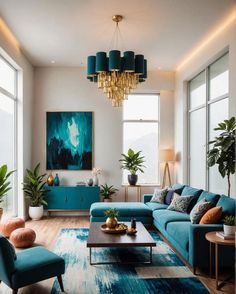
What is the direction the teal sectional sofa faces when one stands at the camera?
facing to the left of the viewer

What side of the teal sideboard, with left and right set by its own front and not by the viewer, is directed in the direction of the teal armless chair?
front

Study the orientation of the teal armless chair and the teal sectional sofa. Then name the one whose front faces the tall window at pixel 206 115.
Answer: the teal armless chair

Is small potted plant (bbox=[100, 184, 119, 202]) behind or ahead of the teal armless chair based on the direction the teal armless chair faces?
ahead

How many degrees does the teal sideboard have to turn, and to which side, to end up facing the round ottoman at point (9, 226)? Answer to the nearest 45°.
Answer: approximately 45° to its right

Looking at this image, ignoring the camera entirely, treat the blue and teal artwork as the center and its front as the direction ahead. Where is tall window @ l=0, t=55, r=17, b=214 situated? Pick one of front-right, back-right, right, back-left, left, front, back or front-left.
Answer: front-right

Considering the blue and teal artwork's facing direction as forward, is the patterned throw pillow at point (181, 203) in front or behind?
in front

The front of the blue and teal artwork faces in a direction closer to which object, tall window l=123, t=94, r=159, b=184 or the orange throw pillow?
the orange throw pillow

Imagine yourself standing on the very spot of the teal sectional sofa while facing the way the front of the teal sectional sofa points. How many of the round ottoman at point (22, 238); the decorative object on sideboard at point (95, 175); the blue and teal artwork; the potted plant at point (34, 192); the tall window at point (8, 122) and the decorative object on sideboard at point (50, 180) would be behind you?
0

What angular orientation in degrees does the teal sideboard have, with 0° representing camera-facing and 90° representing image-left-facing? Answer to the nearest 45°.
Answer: approximately 0°

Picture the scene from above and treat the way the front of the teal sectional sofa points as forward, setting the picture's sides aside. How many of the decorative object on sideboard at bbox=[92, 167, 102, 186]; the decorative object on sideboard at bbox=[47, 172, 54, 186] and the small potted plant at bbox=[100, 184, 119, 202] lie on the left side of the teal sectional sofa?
0

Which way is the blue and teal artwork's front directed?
toward the camera

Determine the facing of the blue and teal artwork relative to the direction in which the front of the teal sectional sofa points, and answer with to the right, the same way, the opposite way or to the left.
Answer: to the left

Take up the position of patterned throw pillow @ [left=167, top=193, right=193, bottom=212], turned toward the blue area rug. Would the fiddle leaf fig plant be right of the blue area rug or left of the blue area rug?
left

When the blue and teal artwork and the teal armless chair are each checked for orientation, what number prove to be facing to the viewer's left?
0

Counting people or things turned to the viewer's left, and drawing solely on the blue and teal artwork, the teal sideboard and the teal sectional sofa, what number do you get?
1

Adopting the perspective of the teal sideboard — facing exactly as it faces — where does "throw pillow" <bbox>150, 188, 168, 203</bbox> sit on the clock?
The throw pillow is roughly at 10 o'clock from the teal sideboard.

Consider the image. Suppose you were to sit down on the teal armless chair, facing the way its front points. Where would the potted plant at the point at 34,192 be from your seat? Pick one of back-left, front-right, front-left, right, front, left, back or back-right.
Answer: front-left

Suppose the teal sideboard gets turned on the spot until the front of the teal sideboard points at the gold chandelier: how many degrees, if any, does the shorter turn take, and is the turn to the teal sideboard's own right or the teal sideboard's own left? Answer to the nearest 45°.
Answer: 0° — it already faces it
